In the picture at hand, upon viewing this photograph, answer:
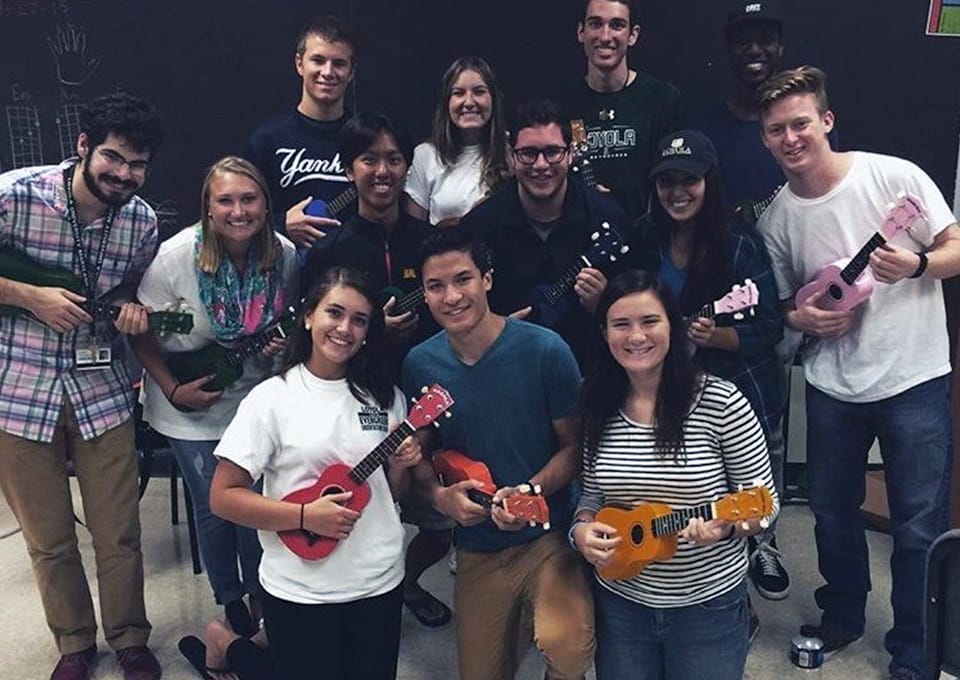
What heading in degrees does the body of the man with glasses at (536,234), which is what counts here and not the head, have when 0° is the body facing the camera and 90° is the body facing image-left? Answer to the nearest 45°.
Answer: approximately 0°

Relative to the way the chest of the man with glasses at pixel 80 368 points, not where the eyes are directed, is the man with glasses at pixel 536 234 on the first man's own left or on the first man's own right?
on the first man's own left

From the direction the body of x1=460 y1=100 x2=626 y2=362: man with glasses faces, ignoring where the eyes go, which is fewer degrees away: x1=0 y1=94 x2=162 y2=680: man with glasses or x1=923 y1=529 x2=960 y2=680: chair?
the chair

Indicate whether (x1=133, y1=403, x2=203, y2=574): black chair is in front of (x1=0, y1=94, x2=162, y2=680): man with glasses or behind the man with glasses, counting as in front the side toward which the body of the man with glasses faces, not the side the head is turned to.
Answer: behind

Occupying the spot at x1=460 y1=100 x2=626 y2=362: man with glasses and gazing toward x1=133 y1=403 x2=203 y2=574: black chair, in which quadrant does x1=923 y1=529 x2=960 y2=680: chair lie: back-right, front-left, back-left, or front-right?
back-left

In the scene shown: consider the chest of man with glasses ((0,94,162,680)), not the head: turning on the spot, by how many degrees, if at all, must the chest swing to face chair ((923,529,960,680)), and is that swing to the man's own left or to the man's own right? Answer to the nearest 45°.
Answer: approximately 45° to the man's own left

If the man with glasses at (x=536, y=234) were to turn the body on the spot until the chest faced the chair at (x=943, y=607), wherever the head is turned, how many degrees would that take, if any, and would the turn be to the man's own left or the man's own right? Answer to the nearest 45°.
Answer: approximately 45° to the man's own left

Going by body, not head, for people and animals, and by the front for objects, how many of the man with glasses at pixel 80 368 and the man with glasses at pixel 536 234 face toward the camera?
2
